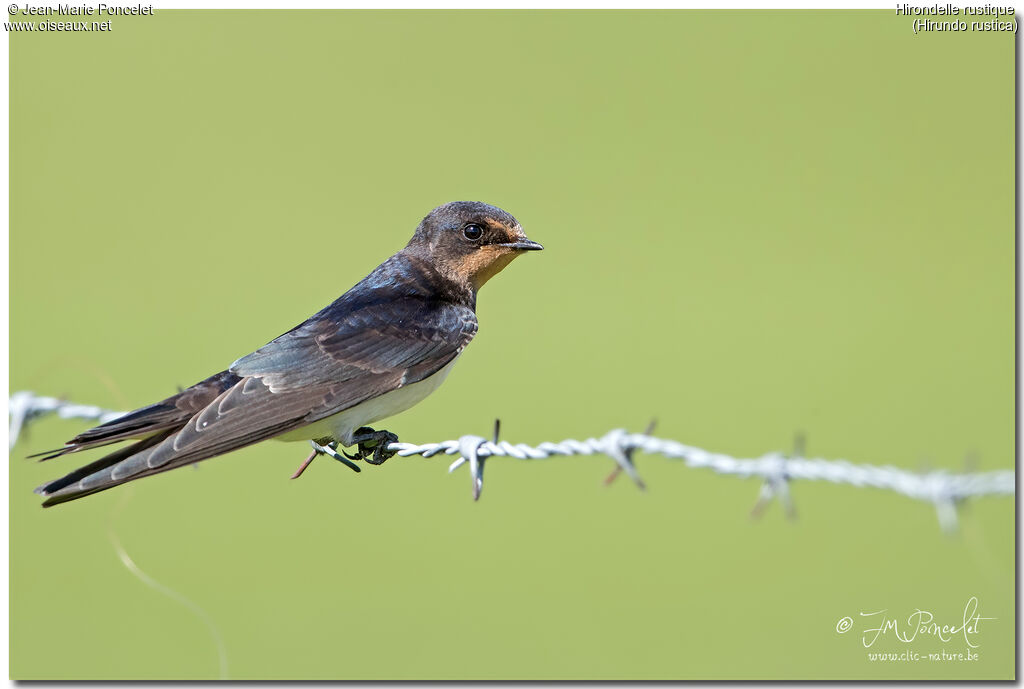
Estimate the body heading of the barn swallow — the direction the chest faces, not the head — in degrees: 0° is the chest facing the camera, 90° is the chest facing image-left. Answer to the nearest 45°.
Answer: approximately 270°
